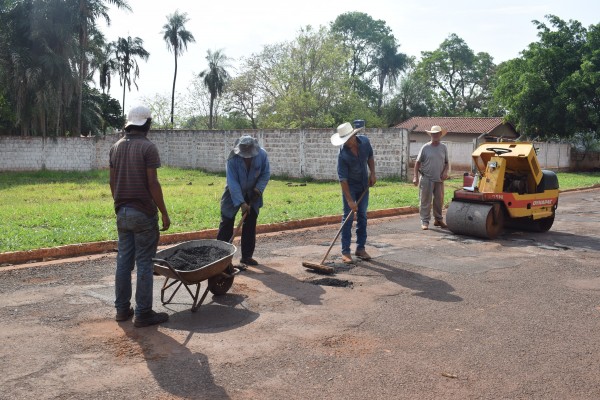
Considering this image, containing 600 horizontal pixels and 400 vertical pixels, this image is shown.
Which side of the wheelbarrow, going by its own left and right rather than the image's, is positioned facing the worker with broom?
front

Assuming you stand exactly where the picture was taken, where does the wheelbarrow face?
facing away from the viewer and to the right of the viewer

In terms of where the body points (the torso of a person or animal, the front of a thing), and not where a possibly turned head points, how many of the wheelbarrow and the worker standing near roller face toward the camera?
1

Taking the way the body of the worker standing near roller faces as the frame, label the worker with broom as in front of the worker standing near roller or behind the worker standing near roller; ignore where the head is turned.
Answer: in front

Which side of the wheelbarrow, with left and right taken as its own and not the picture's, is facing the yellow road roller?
front

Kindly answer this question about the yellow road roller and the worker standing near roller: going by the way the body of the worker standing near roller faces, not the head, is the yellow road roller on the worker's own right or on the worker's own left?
on the worker's own left

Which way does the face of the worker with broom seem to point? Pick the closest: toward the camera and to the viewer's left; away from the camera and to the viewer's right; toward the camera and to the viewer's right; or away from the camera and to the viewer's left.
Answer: toward the camera and to the viewer's left

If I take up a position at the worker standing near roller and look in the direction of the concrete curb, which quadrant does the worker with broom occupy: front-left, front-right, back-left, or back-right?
front-left

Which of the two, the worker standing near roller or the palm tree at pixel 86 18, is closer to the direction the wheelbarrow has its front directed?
the worker standing near roller

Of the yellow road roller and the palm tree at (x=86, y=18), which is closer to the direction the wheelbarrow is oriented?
the yellow road roller

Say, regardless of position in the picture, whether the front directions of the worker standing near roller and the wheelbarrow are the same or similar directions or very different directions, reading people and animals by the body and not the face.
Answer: very different directions

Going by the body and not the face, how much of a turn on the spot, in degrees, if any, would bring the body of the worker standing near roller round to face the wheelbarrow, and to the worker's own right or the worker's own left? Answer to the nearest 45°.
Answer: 0° — they already face it

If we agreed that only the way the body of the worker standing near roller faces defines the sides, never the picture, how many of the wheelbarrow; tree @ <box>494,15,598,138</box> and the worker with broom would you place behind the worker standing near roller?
1

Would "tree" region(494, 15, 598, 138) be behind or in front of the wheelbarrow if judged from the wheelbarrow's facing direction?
in front
